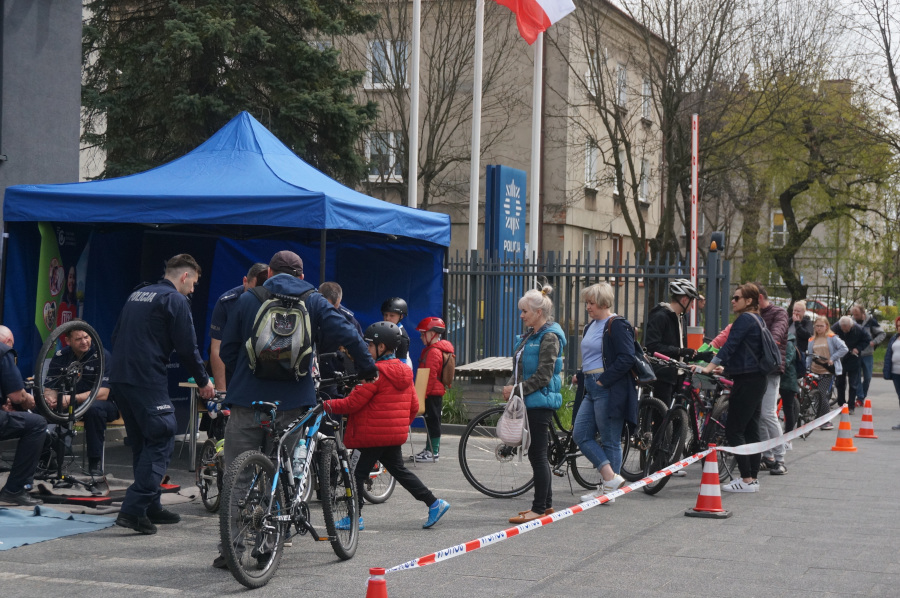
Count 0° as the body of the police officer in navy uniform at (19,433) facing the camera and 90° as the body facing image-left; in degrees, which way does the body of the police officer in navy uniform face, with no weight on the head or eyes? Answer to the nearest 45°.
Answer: approximately 270°

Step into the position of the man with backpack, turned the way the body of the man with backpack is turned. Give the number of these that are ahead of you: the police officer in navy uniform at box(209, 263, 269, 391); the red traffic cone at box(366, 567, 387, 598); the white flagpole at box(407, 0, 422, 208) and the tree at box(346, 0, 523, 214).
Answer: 3

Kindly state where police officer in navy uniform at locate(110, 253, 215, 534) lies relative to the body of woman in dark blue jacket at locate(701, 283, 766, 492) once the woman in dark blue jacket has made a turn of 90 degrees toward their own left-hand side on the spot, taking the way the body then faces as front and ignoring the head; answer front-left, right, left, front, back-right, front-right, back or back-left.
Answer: front-right

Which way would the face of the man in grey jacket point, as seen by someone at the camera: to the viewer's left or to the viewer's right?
to the viewer's left

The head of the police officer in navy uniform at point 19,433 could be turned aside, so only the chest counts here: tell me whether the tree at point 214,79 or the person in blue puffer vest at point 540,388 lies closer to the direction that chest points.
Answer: the person in blue puffer vest

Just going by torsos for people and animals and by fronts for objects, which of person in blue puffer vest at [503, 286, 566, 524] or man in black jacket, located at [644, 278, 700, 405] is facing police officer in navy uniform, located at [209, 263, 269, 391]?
the person in blue puffer vest

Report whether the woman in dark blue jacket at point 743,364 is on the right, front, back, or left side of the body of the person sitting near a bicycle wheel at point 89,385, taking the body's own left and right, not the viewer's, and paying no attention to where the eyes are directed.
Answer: left

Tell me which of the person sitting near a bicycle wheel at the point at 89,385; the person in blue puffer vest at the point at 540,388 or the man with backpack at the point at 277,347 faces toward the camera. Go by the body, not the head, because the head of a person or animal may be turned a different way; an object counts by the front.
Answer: the person sitting near a bicycle wheel

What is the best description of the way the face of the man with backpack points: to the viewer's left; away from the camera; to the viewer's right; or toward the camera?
away from the camera

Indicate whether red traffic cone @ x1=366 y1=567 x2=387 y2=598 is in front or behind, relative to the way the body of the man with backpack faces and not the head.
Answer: behind

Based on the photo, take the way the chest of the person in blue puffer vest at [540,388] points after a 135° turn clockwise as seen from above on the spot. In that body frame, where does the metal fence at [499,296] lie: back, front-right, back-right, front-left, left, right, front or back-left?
front-left
